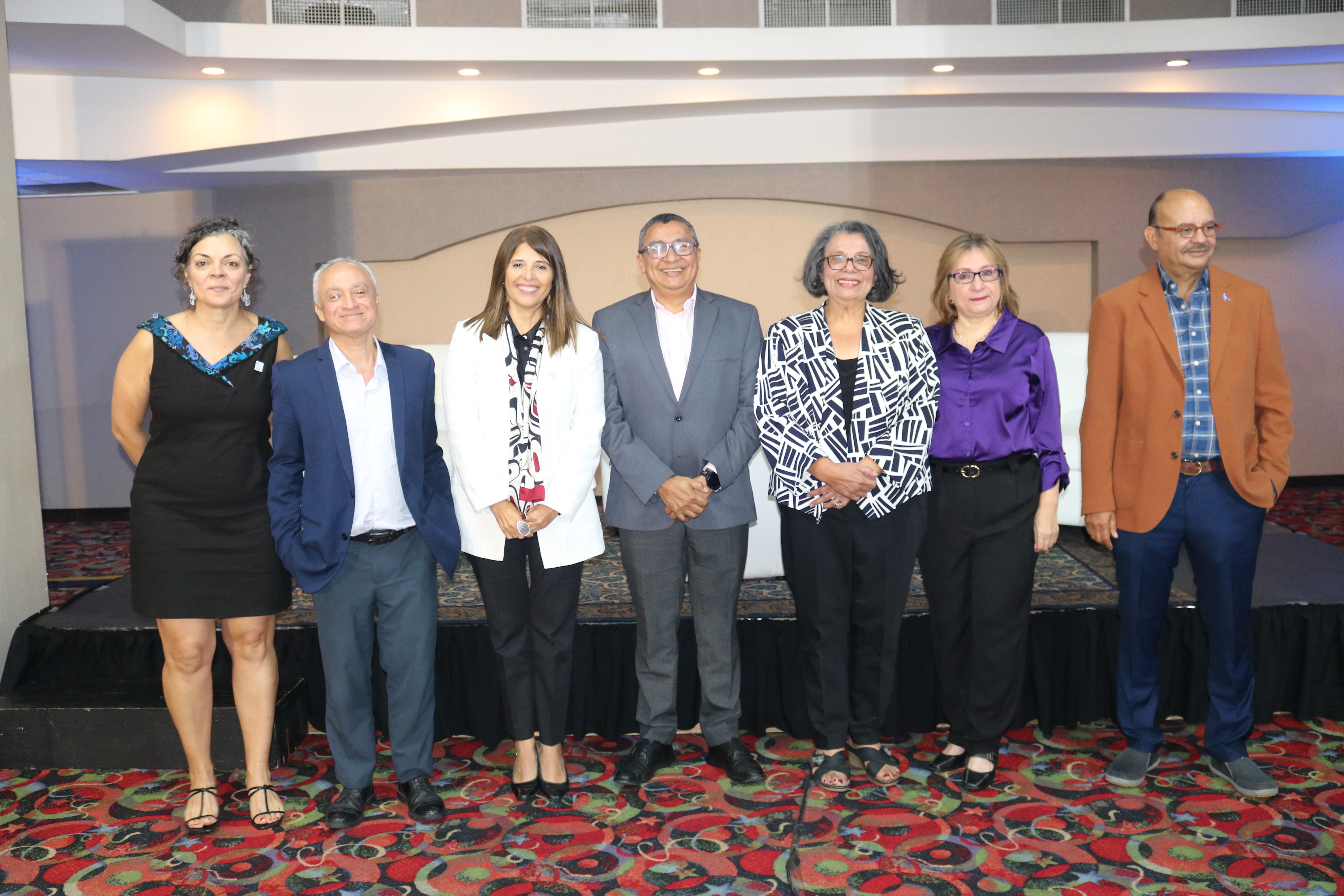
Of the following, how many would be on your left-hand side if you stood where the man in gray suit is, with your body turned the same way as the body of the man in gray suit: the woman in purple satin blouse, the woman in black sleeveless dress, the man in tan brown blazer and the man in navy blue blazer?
2

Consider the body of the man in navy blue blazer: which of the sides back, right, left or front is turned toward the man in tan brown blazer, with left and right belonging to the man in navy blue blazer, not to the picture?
left

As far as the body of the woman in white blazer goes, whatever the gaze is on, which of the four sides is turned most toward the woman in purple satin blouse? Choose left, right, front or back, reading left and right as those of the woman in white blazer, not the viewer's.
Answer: left

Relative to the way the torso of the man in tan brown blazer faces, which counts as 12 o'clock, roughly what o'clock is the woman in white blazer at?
The woman in white blazer is roughly at 2 o'clock from the man in tan brown blazer.

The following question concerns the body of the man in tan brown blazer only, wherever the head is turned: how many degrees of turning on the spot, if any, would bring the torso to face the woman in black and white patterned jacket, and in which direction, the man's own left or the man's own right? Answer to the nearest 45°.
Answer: approximately 45° to the man's own right
